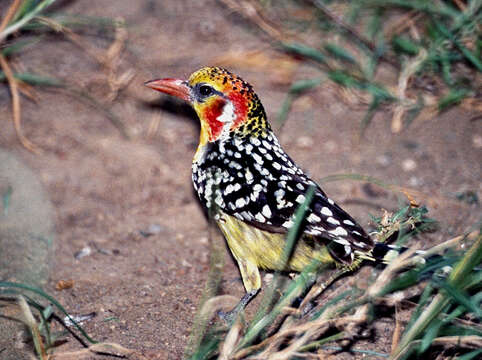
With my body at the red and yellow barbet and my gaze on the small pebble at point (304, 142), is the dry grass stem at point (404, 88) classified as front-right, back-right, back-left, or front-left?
front-right

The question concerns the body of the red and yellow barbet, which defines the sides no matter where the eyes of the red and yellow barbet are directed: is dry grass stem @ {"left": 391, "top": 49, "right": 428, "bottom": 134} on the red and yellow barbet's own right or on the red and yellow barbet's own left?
on the red and yellow barbet's own right

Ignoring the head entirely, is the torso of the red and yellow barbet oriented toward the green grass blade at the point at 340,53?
no

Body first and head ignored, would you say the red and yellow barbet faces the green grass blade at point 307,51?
no

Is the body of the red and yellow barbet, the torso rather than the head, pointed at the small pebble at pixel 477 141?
no

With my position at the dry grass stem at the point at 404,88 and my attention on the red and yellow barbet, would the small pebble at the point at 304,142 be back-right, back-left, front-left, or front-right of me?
front-right

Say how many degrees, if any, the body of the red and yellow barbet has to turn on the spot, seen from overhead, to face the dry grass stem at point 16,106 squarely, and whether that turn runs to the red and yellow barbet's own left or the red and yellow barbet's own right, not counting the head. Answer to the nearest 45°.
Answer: approximately 45° to the red and yellow barbet's own right

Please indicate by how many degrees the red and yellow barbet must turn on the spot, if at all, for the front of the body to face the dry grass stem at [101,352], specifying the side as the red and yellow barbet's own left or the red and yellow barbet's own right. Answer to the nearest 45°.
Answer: approximately 45° to the red and yellow barbet's own left

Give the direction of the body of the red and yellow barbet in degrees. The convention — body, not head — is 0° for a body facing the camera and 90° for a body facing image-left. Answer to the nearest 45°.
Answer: approximately 90°

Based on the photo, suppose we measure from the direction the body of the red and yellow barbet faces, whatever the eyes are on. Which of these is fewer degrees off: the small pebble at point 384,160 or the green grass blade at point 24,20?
the green grass blade

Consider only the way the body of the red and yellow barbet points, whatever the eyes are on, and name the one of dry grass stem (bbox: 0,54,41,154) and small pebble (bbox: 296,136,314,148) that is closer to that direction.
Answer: the dry grass stem

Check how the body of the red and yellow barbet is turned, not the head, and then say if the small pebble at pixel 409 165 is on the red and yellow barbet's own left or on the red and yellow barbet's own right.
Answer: on the red and yellow barbet's own right

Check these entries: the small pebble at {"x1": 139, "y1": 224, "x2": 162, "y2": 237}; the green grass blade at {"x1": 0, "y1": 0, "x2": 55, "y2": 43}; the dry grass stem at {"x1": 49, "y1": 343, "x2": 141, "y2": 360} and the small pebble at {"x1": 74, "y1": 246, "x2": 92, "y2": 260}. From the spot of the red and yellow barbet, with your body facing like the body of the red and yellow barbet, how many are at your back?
0

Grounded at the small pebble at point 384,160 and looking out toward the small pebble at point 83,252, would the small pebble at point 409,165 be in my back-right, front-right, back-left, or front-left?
back-left
